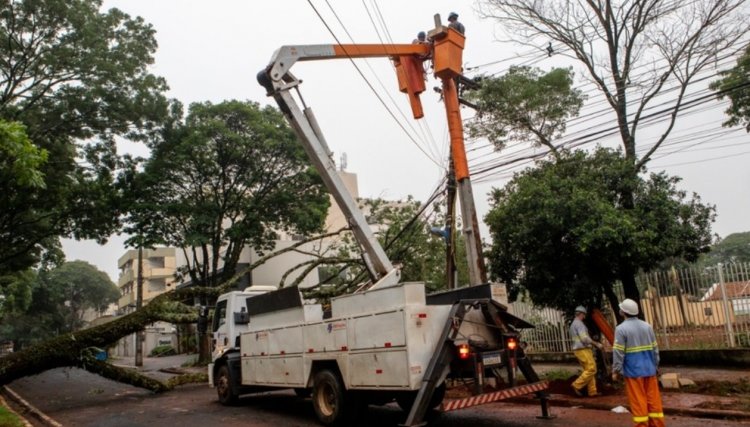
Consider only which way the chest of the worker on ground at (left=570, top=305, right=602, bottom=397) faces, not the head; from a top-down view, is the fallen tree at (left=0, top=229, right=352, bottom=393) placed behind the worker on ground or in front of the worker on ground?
behind

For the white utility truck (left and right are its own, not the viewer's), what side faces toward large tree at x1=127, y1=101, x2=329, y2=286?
front

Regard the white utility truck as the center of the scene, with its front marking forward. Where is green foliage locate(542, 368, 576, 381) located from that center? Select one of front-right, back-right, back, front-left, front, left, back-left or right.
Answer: right

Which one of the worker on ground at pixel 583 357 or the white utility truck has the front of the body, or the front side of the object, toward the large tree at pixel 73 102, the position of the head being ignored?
the white utility truck

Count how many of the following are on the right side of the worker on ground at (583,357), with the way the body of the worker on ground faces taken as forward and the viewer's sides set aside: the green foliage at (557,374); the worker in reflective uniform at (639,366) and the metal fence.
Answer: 1

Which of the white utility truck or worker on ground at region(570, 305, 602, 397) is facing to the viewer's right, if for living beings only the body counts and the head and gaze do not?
the worker on ground

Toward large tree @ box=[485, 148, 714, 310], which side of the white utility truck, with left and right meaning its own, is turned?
right

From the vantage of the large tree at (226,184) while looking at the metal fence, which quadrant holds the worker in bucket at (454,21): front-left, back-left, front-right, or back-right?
front-right

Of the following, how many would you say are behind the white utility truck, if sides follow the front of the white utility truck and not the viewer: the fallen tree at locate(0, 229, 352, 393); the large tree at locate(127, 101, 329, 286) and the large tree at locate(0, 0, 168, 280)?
0

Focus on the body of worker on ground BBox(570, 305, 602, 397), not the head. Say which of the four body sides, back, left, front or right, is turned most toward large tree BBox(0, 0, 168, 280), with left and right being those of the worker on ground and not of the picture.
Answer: back

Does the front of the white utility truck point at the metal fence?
no

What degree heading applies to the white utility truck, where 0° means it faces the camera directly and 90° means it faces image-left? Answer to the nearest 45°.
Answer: approximately 135°

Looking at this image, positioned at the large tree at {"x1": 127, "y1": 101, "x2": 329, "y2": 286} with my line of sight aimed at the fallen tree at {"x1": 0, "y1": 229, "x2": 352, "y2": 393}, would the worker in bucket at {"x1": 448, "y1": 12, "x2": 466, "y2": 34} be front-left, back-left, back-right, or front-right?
front-left

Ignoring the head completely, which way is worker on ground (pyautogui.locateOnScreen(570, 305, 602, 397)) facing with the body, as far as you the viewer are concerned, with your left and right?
facing to the right of the viewer

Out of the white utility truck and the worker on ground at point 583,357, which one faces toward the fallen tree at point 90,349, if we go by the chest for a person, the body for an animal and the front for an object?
the white utility truck
